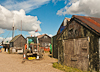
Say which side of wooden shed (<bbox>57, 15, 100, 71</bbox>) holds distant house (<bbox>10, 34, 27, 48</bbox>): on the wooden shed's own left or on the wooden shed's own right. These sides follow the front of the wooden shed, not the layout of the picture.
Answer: on the wooden shed's own right

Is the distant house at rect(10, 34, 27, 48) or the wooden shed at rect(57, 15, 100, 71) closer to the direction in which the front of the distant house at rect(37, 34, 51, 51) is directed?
the wooden shed

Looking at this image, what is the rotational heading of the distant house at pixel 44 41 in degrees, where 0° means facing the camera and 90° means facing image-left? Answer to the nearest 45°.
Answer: approximately 0°

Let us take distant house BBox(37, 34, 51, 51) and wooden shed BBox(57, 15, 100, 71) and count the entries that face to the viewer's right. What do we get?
0

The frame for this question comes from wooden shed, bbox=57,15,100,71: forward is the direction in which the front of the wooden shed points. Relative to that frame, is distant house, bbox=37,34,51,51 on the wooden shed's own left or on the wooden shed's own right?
on the wooden shed's own right

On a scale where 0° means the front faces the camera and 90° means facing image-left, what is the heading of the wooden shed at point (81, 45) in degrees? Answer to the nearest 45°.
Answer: approximately 45°

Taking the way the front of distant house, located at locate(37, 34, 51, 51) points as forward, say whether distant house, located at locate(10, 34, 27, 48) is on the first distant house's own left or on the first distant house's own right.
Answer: on the first distant house's own right
